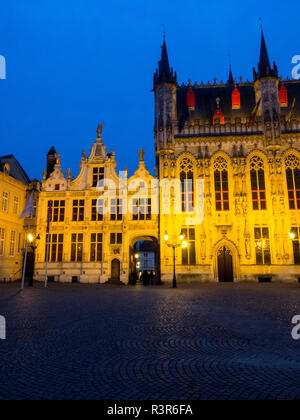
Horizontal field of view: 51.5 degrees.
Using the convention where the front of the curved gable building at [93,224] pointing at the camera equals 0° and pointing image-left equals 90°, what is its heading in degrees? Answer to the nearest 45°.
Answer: approximately 0°

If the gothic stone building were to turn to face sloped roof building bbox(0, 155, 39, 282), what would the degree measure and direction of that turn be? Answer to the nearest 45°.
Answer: approximately 90° to its right

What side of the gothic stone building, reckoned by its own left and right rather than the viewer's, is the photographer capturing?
front

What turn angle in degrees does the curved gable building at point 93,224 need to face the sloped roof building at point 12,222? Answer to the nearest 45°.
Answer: approximately 90° to its right
